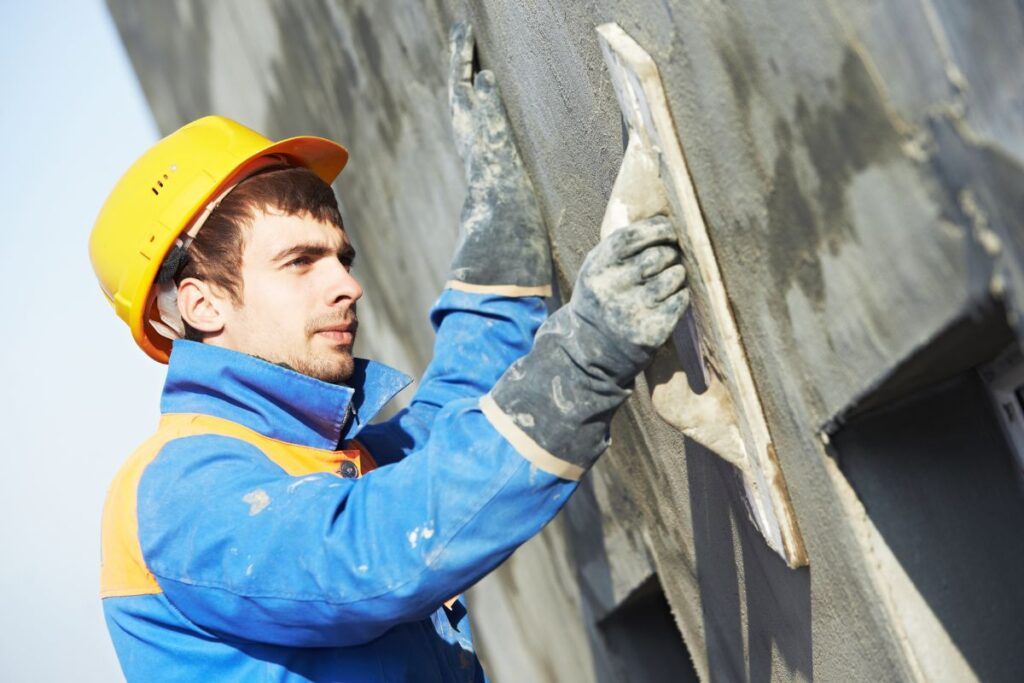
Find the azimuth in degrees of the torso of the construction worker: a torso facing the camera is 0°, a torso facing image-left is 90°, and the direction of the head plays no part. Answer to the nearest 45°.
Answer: approximately 270°
